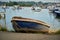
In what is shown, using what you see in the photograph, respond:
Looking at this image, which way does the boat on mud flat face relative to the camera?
to the viewer's left
